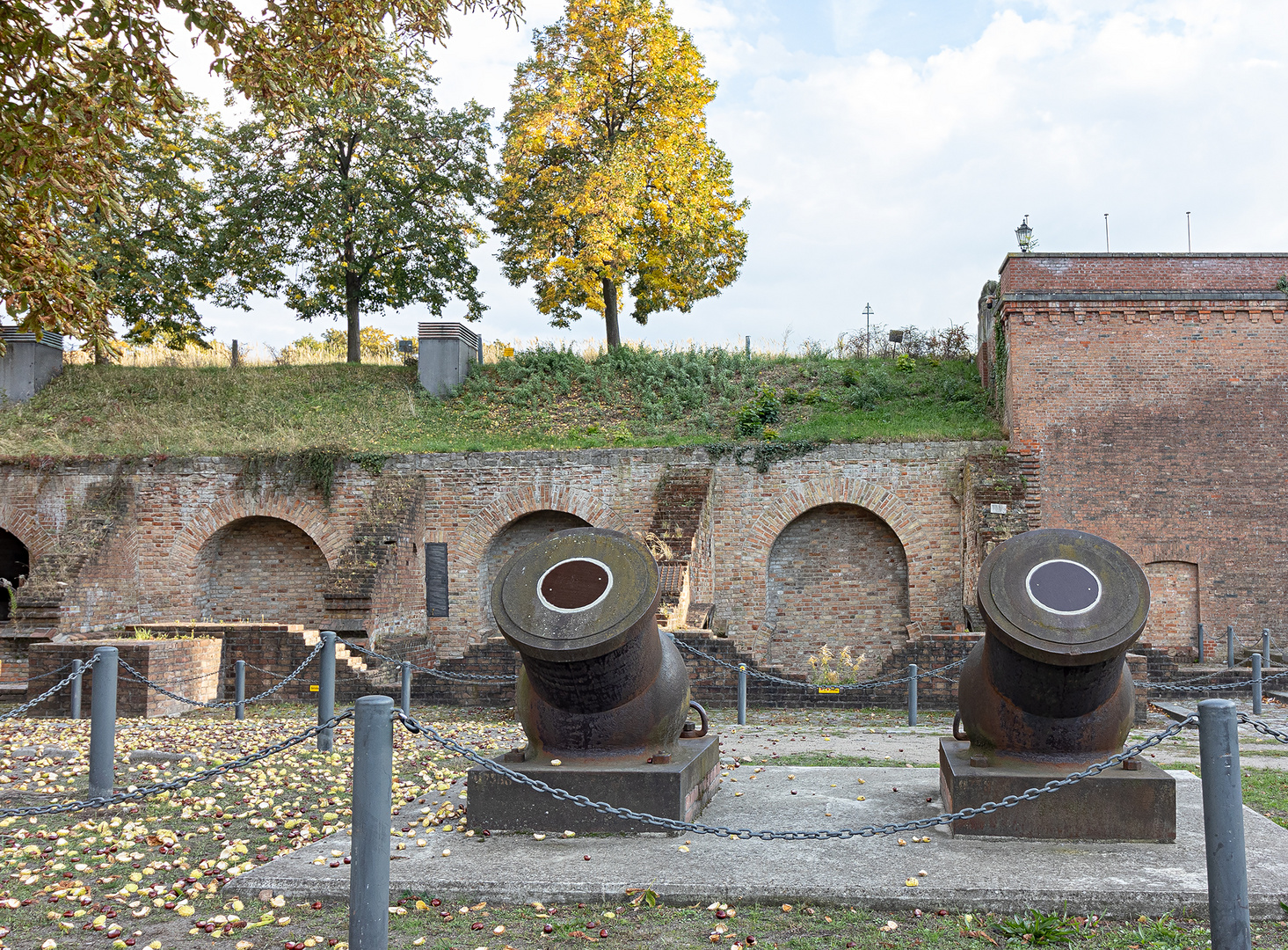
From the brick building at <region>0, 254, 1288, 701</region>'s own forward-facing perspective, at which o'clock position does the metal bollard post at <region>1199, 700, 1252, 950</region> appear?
The metal bollard post is roughly at 12 o'clock from the brick building.

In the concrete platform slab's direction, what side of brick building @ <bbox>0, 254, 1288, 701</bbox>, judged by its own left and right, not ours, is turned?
front

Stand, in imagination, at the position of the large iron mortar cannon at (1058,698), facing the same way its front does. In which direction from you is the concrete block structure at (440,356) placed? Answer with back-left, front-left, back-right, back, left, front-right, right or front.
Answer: back-right

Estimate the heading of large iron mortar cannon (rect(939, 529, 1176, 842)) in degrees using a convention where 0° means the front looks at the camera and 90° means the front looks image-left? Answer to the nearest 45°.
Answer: approximately 0°

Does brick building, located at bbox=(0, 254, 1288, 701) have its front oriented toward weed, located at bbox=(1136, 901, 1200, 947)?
yes

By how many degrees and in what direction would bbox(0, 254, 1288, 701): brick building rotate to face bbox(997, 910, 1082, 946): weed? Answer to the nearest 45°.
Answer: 0° — it already faces it

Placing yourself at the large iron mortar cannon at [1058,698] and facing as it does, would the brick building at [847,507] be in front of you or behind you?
behind

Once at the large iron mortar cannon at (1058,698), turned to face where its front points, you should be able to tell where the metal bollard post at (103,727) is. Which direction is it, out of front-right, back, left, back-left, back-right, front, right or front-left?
right

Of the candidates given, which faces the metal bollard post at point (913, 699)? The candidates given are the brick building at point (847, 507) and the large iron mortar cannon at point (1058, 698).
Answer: the brick building

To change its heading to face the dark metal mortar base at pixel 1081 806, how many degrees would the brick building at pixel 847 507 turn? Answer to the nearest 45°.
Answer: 0° — it already faces it

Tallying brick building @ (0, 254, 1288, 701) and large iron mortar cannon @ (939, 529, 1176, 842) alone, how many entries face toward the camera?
2

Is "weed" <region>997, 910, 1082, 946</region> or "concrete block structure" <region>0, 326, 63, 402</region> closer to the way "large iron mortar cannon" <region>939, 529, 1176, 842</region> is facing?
the weed
